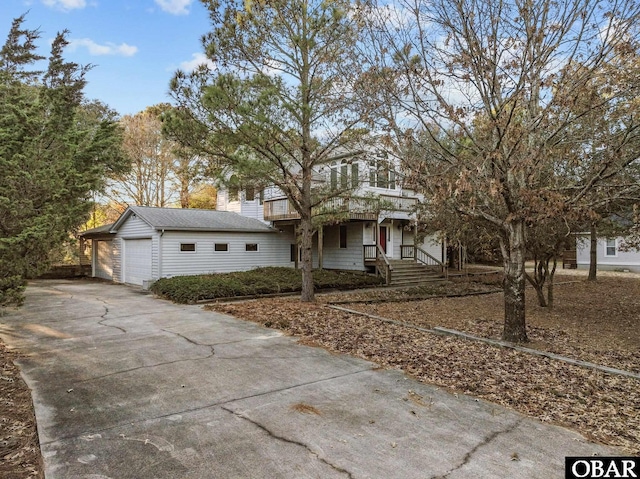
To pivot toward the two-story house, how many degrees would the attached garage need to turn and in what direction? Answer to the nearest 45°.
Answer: approximately 135° to its left

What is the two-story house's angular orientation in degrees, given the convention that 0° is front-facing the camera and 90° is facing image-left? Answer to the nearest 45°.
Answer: approximately 315°

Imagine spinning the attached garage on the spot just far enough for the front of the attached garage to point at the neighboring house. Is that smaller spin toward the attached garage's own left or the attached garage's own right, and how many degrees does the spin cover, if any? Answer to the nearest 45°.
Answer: approximately 135° to the attached garage's own left

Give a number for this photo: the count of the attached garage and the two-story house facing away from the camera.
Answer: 0

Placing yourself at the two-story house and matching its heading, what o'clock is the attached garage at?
The attached garage is roughly at 4 o'clock from the two-story house.
